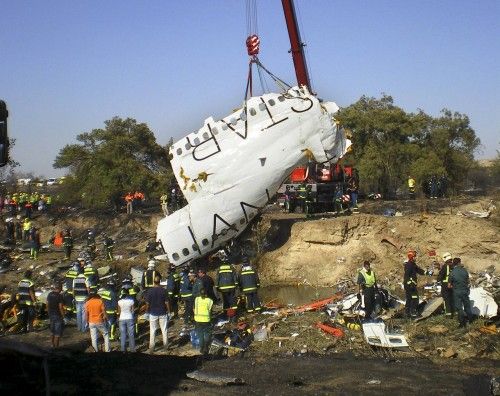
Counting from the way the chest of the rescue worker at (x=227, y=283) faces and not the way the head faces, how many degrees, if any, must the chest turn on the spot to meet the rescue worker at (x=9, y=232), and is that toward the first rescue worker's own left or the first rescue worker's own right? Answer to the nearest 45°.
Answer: approximately 45° to the first rescue worker's own left

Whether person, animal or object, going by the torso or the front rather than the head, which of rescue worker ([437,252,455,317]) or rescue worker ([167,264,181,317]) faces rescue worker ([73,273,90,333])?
rescue worker ([437,252,455,317])

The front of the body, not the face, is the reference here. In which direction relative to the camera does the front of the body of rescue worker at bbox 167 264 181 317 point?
away from the camera

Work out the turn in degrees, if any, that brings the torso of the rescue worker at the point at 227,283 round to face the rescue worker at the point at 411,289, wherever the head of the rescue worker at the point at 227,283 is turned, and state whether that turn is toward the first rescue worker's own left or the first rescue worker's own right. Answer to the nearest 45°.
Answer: approximately 90° to the first rescue worker's own right

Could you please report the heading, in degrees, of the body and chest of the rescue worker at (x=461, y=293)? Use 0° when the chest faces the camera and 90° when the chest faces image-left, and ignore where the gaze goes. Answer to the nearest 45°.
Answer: approximately 135°

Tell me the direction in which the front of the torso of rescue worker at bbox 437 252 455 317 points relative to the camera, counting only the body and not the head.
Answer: to the viewer's left

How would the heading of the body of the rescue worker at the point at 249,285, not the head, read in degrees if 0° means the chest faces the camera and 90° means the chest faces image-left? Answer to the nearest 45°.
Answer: approximately 180°

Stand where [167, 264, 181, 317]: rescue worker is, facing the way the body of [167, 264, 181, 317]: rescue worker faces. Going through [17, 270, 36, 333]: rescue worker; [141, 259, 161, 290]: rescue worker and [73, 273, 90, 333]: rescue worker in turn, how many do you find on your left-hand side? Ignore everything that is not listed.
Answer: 3

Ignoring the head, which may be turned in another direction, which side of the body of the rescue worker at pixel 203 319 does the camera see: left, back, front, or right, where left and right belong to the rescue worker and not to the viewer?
back
